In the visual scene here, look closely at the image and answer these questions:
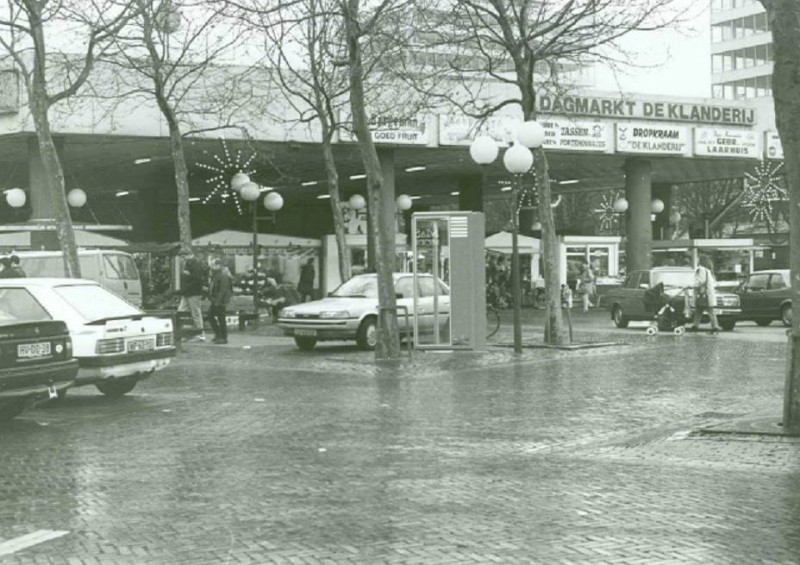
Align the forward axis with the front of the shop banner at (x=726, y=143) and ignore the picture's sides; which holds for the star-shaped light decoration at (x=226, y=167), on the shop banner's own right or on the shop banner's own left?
on the shop banner's own right

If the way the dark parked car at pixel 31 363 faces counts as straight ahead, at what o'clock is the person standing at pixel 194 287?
The person standing is roughly at 2 o'clock from the dark parked car.

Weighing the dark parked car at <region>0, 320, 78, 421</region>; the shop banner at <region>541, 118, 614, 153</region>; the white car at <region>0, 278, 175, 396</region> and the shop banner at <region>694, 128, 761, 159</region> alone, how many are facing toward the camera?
2

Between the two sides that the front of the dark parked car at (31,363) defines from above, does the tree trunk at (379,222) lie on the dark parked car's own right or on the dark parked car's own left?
on the dark parked car's own right

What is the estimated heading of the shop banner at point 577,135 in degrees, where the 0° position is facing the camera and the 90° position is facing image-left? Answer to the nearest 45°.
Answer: approximately 0°

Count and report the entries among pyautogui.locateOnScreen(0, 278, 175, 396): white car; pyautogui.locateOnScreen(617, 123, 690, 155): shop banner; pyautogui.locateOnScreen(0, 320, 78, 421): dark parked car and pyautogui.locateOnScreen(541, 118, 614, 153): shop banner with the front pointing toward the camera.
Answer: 2

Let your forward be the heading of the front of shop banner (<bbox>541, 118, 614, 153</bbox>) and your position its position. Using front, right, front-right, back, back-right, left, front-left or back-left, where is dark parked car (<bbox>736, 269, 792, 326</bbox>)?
front-left

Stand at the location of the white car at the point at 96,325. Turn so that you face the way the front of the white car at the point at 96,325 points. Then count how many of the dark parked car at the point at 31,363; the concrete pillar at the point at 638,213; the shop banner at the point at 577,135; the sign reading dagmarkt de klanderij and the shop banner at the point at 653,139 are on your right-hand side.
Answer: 4

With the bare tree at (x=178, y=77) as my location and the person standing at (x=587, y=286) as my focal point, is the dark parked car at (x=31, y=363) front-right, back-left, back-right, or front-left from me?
back-right

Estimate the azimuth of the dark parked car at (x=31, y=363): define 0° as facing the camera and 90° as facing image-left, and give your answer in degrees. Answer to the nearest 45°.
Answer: approximately 135°

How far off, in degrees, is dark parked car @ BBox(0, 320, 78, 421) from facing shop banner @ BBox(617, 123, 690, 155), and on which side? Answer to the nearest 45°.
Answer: approximately 90° to its right

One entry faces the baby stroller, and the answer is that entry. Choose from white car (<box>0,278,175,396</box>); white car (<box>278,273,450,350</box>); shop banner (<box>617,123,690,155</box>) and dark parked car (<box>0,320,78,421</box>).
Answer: the shop banner

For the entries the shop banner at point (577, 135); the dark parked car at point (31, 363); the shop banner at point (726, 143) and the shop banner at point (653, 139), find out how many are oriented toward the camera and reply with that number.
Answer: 3

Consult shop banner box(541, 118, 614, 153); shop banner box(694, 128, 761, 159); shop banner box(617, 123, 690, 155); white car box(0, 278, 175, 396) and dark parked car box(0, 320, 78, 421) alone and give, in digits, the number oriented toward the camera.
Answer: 3

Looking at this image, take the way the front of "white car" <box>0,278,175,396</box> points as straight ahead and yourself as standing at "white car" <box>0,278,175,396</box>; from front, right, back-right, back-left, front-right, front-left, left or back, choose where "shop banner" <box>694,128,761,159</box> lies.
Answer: right

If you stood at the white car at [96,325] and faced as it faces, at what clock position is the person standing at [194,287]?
The person standing is roughly at 2 o'clock from the white car.

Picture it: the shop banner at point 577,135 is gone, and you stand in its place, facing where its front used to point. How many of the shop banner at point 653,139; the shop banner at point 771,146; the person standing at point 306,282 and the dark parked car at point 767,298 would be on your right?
1
